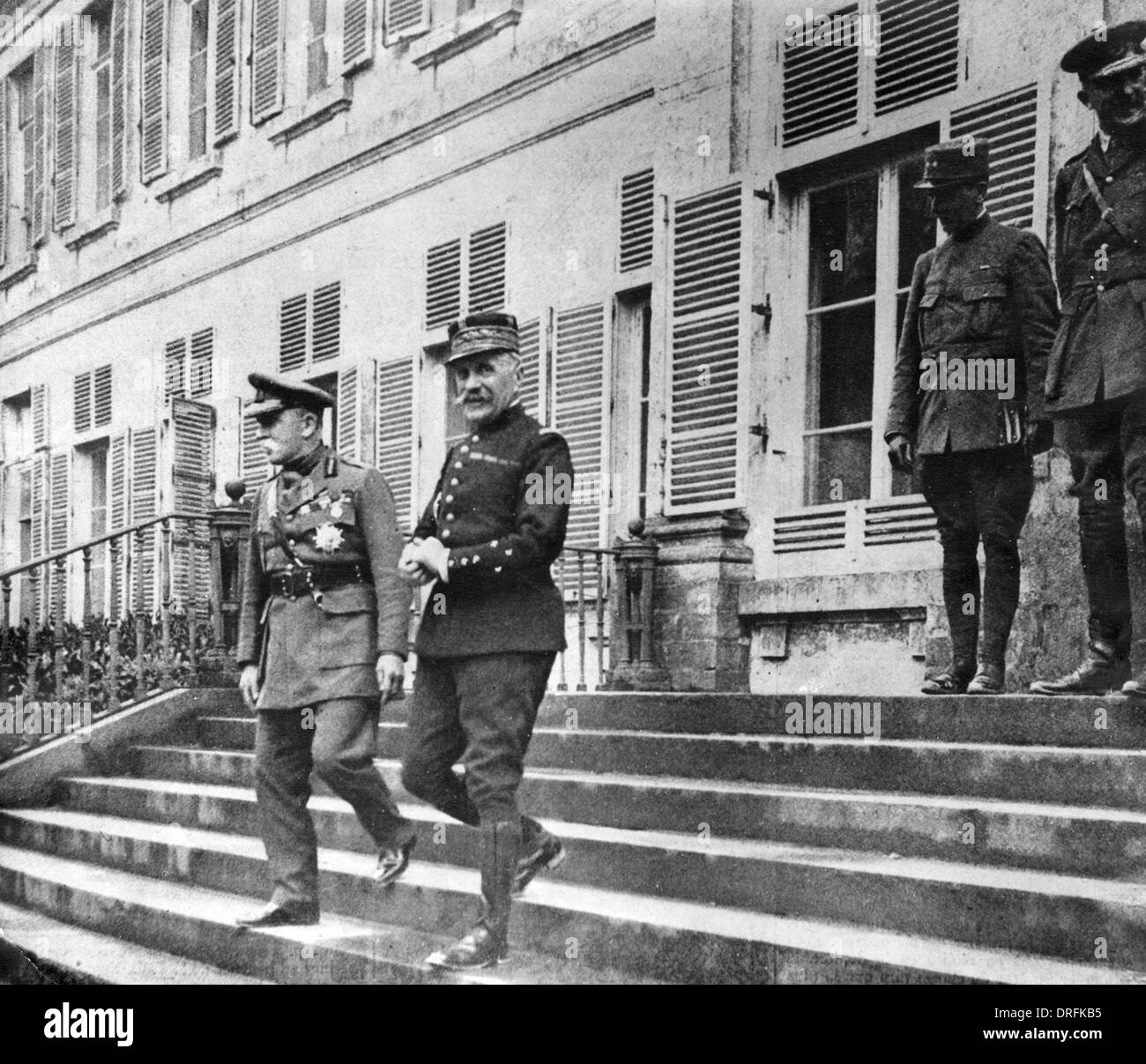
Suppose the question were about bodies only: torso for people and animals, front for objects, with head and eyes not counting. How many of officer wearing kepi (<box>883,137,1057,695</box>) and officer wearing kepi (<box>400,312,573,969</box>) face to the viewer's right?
0

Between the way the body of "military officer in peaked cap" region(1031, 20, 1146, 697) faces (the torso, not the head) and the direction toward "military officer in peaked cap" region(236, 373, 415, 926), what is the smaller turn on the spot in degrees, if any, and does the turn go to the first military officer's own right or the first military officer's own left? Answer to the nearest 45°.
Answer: approximately 45° to the first military officer's own right

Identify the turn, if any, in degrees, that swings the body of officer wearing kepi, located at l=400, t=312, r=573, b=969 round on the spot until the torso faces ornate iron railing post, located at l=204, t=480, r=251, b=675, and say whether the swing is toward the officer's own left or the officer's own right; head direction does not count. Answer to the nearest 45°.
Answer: approximately 135° to the officer's own right

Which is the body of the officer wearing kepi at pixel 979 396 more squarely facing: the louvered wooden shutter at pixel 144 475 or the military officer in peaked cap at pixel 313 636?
the military officer in peaked cap

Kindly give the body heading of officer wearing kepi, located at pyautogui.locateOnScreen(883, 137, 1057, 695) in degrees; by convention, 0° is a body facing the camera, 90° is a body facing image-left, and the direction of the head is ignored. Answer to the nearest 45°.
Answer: approximately 45°

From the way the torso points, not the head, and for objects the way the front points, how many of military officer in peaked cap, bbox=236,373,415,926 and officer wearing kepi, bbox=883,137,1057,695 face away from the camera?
0

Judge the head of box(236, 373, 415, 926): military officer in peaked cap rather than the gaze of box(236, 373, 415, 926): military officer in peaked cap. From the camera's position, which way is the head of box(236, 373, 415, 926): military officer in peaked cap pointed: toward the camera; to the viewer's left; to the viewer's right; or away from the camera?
to the viewer's left

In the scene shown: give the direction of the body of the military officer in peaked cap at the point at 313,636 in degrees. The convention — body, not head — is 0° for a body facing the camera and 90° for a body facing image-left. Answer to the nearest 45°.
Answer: approximately 45°

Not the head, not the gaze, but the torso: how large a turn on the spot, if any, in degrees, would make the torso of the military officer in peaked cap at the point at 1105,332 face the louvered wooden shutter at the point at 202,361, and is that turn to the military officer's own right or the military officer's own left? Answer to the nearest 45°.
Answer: approximately 90° to the military officer's own right
